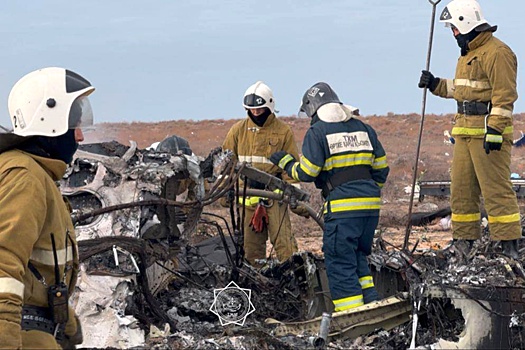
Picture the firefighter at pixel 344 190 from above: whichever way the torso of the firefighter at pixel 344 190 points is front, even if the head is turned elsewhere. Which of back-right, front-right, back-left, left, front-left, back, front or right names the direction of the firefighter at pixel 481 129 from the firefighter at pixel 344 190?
right

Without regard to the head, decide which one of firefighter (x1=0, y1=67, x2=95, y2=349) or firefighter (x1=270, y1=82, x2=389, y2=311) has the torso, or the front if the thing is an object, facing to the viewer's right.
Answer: firefighter (x1=0, y1=67, x2=95, y2=349)

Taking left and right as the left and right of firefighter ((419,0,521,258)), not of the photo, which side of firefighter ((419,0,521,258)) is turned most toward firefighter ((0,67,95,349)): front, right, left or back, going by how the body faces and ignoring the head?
front

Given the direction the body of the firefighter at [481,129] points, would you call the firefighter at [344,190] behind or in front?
in front

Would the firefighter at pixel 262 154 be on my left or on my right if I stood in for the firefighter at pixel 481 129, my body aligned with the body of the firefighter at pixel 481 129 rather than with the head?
on my right

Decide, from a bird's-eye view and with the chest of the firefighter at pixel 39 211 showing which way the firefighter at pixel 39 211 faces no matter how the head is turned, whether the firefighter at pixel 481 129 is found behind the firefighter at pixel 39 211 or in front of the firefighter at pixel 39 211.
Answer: in front

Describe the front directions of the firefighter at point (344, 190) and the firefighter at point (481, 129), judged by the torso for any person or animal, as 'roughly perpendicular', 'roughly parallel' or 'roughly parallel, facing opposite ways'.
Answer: roughly perpendicular

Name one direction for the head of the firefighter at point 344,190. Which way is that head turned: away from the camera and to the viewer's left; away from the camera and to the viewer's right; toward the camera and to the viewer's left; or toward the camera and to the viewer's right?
away from the camera and to the viewer's left

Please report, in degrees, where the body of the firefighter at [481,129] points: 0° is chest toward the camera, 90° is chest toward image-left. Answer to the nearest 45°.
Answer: approximately 45°

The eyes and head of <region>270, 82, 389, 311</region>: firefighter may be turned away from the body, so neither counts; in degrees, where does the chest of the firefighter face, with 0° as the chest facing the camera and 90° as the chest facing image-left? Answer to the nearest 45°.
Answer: approximately 135°

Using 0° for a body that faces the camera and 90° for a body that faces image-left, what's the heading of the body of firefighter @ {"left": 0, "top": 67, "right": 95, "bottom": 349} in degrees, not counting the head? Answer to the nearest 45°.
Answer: approximately 270°

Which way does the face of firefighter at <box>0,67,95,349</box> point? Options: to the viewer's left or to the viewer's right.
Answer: to the viewer's right

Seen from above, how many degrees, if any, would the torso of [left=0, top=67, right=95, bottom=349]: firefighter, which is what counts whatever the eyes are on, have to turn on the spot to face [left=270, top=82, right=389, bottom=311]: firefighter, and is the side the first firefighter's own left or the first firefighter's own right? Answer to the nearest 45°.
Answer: approximately 45° to the first firefighter's own left
